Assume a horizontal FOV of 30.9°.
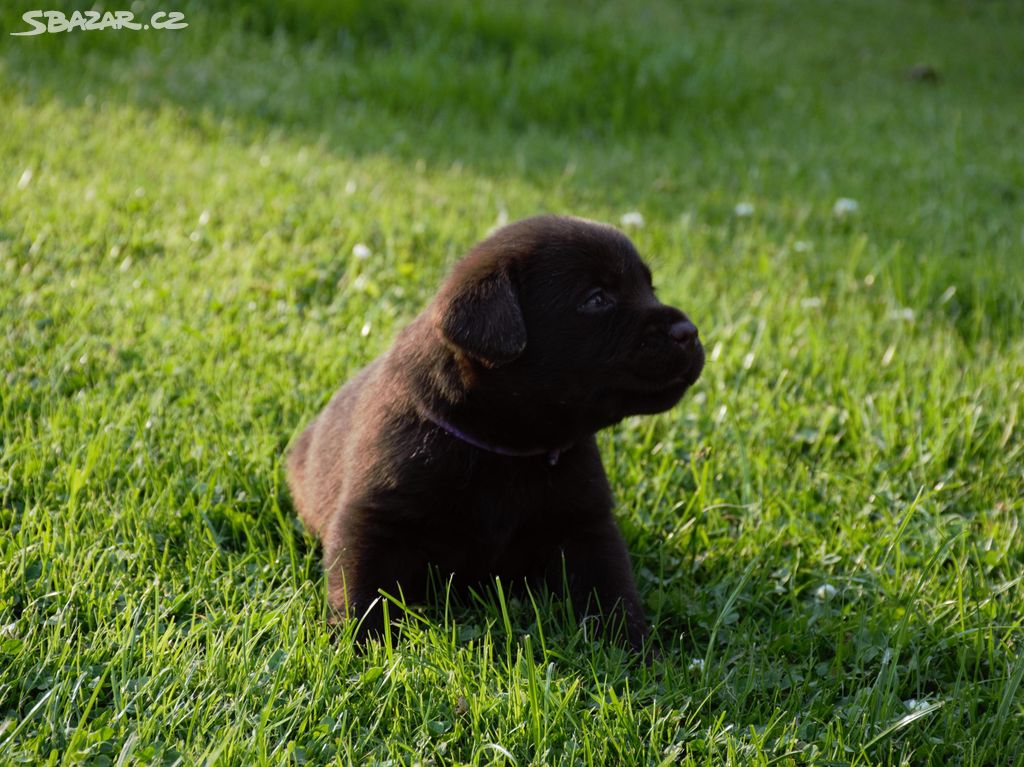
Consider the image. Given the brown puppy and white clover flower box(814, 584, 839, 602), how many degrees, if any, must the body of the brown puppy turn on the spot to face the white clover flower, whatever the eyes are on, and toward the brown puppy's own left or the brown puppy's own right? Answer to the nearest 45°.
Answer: approximately 45° to the brown puppy's own left

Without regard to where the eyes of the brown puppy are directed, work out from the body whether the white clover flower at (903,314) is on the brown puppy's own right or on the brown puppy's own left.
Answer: on the brown puppy's own left

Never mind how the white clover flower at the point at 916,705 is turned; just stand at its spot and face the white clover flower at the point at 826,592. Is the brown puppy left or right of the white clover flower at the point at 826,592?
left

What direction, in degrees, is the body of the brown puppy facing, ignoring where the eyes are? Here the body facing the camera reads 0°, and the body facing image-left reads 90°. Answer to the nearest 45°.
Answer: approximately 315°

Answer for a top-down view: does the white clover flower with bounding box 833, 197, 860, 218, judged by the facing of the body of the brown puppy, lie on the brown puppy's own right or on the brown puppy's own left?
on the brown puppy's own left

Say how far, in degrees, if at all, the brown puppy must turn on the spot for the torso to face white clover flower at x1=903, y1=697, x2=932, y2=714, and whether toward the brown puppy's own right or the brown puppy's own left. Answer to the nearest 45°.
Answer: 0° — it already faces it
